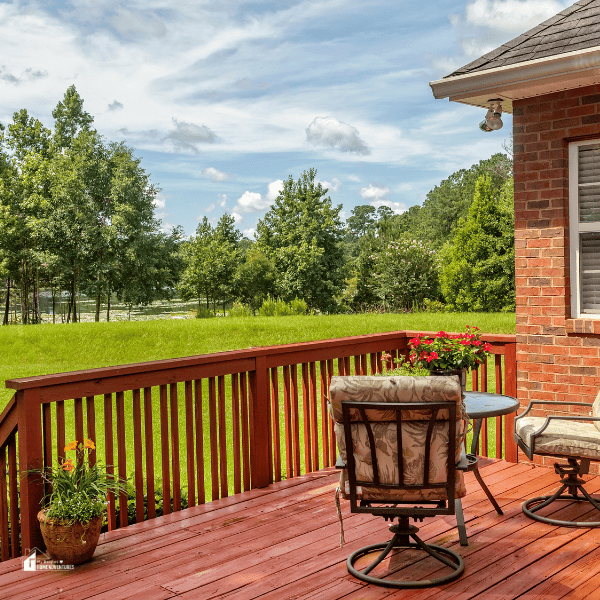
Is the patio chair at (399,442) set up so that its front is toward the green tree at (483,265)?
yes

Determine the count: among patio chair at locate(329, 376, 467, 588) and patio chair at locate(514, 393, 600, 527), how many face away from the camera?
1

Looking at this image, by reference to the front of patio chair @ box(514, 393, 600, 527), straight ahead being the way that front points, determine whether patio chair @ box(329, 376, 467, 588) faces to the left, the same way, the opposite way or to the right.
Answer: to the right

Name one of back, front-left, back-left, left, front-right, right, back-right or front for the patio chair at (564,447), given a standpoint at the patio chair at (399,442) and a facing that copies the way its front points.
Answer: front-right

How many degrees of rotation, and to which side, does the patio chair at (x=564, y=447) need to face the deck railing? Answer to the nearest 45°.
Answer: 0° — it already faces it

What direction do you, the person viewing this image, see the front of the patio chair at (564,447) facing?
facing to the left of the viewer

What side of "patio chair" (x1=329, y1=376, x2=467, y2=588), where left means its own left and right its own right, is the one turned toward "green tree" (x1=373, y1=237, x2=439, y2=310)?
front

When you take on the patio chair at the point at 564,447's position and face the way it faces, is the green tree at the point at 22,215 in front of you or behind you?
in front

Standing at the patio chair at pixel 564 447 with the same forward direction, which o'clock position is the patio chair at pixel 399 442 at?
the patio chair at pixel 399 442 is roughly at 10 o'clock from the patio chair at pixel 564 447.

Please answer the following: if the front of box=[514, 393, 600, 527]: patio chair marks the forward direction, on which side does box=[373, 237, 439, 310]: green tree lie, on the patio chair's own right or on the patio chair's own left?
on the patio chair's own right

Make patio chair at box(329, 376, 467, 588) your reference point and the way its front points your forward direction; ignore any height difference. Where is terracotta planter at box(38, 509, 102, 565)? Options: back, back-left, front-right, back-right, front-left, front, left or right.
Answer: left

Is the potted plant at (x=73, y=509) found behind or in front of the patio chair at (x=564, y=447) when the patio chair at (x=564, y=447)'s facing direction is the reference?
in front

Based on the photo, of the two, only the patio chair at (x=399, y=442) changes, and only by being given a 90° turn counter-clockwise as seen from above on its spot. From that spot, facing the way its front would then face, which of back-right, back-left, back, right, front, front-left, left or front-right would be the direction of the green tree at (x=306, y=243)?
right

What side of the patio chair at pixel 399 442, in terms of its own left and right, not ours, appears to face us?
back

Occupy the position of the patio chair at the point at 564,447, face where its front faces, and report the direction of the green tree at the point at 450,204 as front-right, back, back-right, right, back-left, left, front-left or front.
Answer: right

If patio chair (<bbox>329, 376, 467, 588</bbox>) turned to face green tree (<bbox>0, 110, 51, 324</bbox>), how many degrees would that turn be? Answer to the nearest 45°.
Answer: approximately 45° to its left

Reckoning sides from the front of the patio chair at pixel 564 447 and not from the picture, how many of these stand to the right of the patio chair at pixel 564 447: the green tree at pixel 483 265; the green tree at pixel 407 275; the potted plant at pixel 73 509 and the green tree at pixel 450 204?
3

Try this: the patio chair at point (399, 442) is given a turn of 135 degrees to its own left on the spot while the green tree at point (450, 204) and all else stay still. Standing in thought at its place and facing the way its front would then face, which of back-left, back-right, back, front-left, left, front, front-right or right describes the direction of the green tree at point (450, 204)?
back-right

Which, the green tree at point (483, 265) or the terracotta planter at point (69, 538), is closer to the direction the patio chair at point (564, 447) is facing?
the terracotta planter

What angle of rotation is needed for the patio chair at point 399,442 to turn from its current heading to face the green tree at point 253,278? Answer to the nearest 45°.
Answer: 0° — it already faces it
